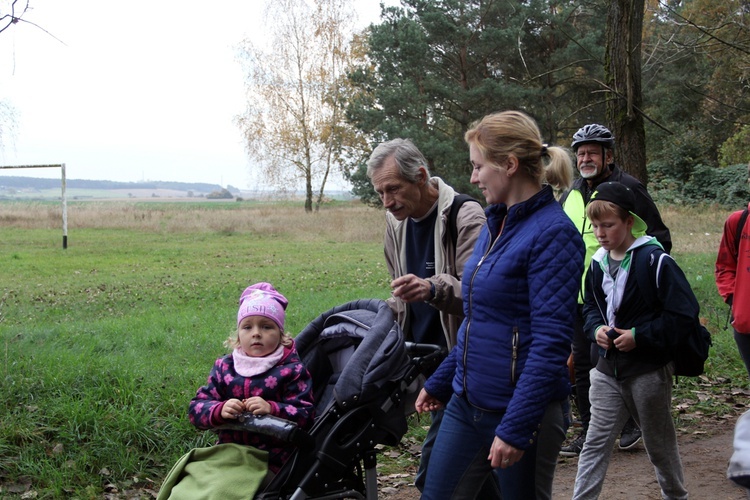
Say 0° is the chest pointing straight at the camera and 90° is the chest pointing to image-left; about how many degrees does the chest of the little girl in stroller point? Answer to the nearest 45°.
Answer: approximately 45°

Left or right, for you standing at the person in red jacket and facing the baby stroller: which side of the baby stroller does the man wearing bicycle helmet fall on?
right

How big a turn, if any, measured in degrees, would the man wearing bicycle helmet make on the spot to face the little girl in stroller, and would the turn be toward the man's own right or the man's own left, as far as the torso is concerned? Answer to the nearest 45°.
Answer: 0° — they already face them

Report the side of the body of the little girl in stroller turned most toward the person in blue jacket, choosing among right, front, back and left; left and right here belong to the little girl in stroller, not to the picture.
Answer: left

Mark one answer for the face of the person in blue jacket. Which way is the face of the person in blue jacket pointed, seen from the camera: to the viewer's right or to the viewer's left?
to the viewer's left

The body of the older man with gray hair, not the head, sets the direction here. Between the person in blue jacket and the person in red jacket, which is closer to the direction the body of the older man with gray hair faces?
the person in blue jacket

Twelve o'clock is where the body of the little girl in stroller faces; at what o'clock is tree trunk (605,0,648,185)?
The tree trunk is roughly at 6 o'clock from the little girl in stroller.
